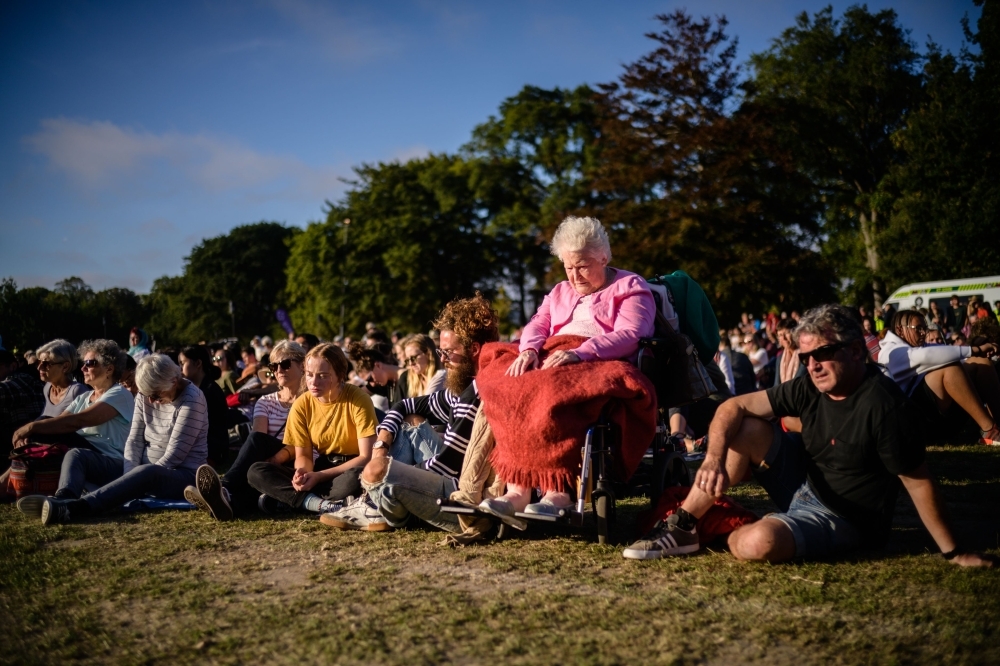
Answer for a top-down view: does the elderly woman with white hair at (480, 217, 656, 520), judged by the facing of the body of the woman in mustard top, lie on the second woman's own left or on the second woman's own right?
on the second woman's own left

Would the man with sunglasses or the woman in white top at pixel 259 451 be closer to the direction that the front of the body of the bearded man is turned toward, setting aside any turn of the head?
the woman in white top

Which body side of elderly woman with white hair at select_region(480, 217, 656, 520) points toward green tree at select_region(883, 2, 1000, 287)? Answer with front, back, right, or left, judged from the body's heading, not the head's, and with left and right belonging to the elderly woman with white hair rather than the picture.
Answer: back

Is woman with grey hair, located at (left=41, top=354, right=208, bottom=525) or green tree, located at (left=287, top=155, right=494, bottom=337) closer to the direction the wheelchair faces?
the woman with grey hair

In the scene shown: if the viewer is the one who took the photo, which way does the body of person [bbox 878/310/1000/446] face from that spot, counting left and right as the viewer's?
facing to the right of the viewer

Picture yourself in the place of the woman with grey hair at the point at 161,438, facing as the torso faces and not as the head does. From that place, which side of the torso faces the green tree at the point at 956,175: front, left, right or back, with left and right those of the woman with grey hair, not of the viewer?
back

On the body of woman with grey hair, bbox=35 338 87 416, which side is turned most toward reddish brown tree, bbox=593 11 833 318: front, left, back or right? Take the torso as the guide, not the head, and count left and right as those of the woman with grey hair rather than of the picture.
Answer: back

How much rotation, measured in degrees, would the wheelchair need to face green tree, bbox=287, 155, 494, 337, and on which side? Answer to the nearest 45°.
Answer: approximately 135° to its right

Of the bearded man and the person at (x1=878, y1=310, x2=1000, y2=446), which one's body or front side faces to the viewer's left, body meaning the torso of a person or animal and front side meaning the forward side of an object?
the bearded man

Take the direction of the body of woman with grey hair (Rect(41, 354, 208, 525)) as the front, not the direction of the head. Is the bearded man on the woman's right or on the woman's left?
on the woman's left
